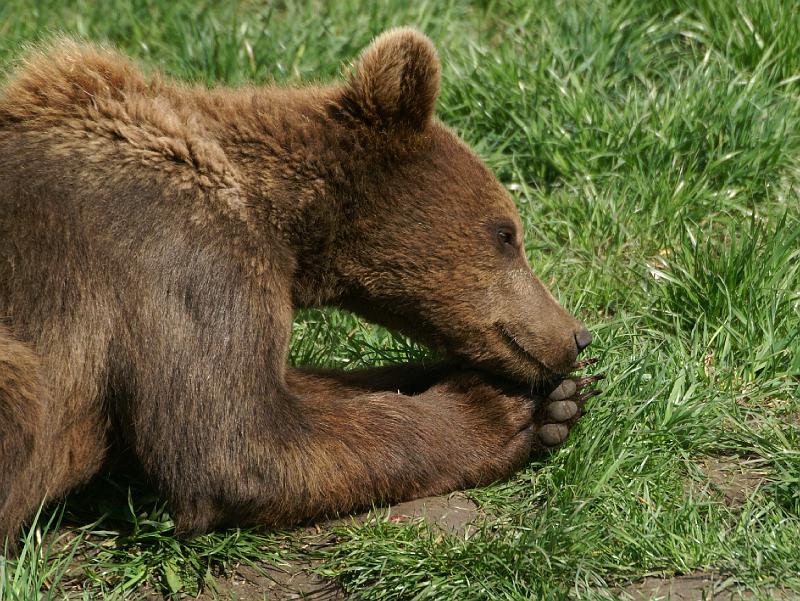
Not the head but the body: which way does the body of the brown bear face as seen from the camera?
to the viewer's right
